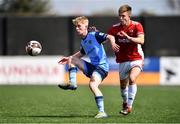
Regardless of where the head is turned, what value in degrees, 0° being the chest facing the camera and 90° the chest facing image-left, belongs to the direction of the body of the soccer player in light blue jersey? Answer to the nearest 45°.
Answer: approximately 45°

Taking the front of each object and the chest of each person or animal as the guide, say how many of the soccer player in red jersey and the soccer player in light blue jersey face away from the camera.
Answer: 0

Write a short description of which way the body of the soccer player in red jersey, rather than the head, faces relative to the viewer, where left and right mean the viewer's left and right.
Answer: facing the viewer and to the left of the viewer

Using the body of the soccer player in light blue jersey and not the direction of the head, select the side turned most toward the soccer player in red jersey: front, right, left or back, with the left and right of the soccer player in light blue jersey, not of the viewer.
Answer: back

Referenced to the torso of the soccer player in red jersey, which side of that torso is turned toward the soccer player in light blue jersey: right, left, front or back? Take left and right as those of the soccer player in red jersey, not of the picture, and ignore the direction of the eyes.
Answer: front

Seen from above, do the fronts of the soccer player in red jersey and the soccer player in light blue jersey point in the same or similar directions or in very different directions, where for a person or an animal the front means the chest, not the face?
same or similar directions
